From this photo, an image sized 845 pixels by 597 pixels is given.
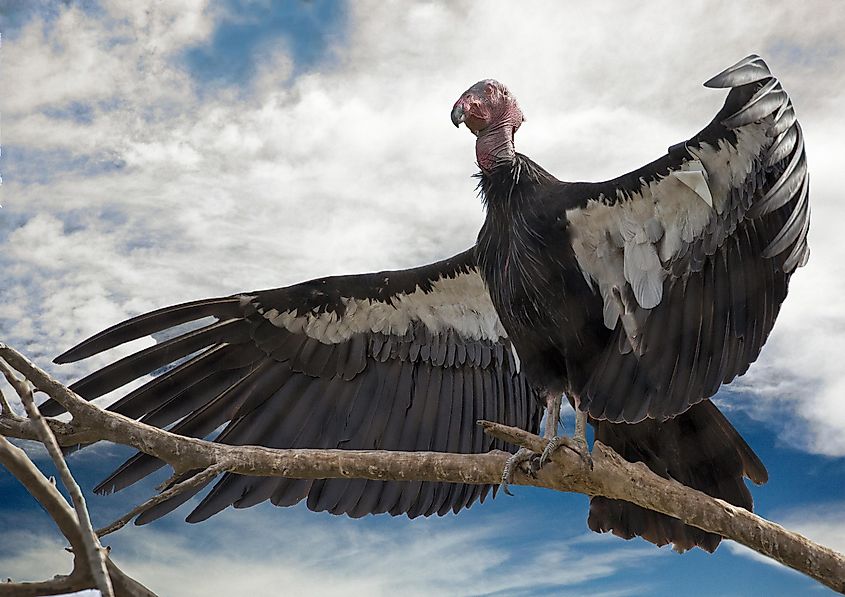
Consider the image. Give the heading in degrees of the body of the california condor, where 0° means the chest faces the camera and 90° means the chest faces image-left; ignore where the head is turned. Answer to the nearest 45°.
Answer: approximately 45°
